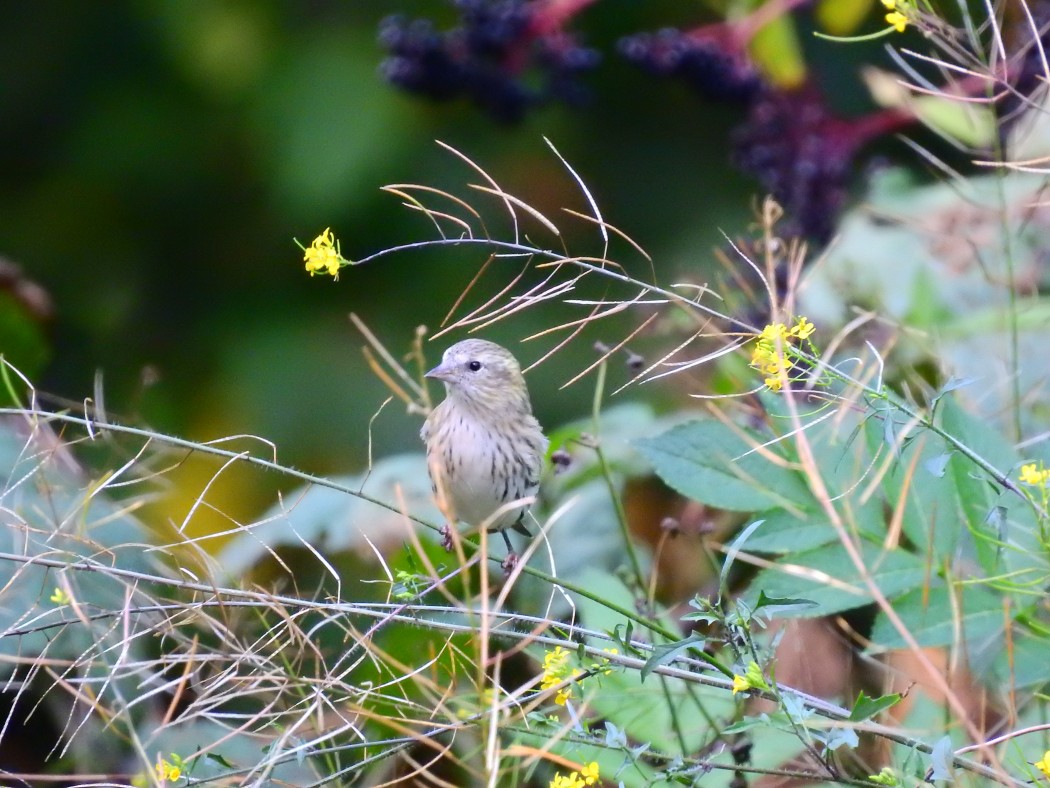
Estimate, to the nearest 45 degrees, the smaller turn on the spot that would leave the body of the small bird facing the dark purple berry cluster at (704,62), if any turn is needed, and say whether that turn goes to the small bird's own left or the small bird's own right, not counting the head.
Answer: approximately 180°

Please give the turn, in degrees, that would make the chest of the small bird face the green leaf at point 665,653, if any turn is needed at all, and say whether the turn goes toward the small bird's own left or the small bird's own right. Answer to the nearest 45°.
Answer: approximately 45° to the small bird's own left

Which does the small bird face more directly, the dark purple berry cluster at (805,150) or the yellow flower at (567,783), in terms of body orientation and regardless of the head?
the yellow flower

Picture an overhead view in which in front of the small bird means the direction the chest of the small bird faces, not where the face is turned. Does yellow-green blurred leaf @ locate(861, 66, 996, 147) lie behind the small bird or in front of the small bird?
behind

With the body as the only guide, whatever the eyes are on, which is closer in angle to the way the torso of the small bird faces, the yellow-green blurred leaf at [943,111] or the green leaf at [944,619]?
the green leaf

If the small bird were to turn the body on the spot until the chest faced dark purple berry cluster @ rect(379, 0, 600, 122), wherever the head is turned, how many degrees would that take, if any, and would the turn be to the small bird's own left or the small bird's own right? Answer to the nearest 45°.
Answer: approximately 135° to the small bird's own right

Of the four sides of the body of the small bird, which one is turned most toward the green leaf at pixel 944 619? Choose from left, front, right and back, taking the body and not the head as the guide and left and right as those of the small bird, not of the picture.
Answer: left

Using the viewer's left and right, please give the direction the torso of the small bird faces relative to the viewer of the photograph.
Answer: facing the viewer and to the left of the viewer

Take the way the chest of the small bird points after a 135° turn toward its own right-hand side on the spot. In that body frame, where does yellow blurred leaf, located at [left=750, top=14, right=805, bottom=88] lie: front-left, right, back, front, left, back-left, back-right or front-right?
front-right
